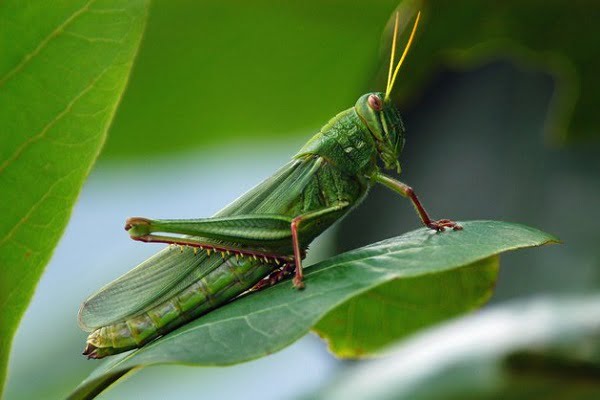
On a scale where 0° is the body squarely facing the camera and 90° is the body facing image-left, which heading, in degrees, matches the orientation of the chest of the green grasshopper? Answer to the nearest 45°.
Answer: approximately 270°

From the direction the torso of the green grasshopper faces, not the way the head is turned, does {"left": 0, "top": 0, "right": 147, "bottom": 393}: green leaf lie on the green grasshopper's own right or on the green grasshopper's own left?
on the green grasshopper's own right

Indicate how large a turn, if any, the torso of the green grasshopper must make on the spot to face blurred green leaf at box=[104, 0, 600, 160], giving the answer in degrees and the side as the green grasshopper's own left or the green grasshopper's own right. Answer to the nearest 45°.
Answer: approximately 90° to the green grasshopper's own left

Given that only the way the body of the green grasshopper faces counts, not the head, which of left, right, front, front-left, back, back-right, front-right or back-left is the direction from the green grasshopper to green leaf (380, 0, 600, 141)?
front-left
